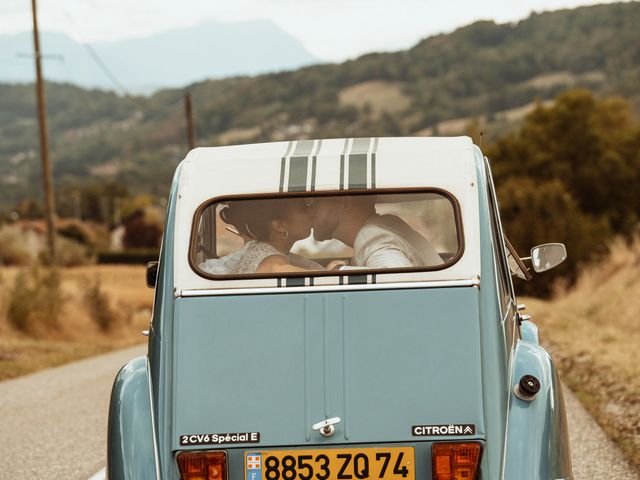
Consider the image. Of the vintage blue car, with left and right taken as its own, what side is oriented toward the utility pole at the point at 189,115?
front

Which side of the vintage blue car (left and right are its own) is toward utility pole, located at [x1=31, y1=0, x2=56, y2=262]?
front

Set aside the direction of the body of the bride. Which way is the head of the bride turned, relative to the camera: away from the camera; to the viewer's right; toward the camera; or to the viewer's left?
to the viewer's right

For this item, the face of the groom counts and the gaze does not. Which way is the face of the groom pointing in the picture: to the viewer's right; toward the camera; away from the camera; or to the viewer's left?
to the viewer's left

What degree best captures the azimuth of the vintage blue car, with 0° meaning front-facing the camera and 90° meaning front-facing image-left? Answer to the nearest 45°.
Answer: approximately 180°

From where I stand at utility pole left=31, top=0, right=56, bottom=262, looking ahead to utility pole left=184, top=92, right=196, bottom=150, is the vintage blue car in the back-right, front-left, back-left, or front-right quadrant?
back-right
